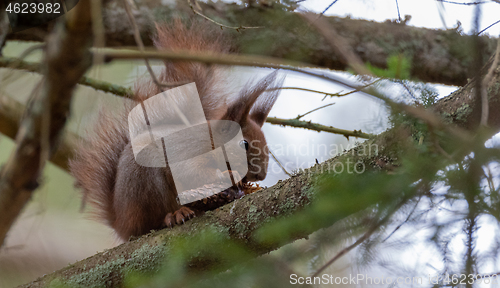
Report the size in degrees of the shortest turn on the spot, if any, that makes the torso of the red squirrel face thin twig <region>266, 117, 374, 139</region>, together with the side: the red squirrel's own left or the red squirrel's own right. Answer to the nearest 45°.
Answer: approximately 45° to the red squirrel's own left

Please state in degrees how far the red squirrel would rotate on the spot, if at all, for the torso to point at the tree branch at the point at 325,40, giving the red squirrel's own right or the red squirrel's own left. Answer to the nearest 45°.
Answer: approximately 45° to the red squirrel's own left

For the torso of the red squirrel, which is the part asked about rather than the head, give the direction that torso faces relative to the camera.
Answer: to the viewer's right
